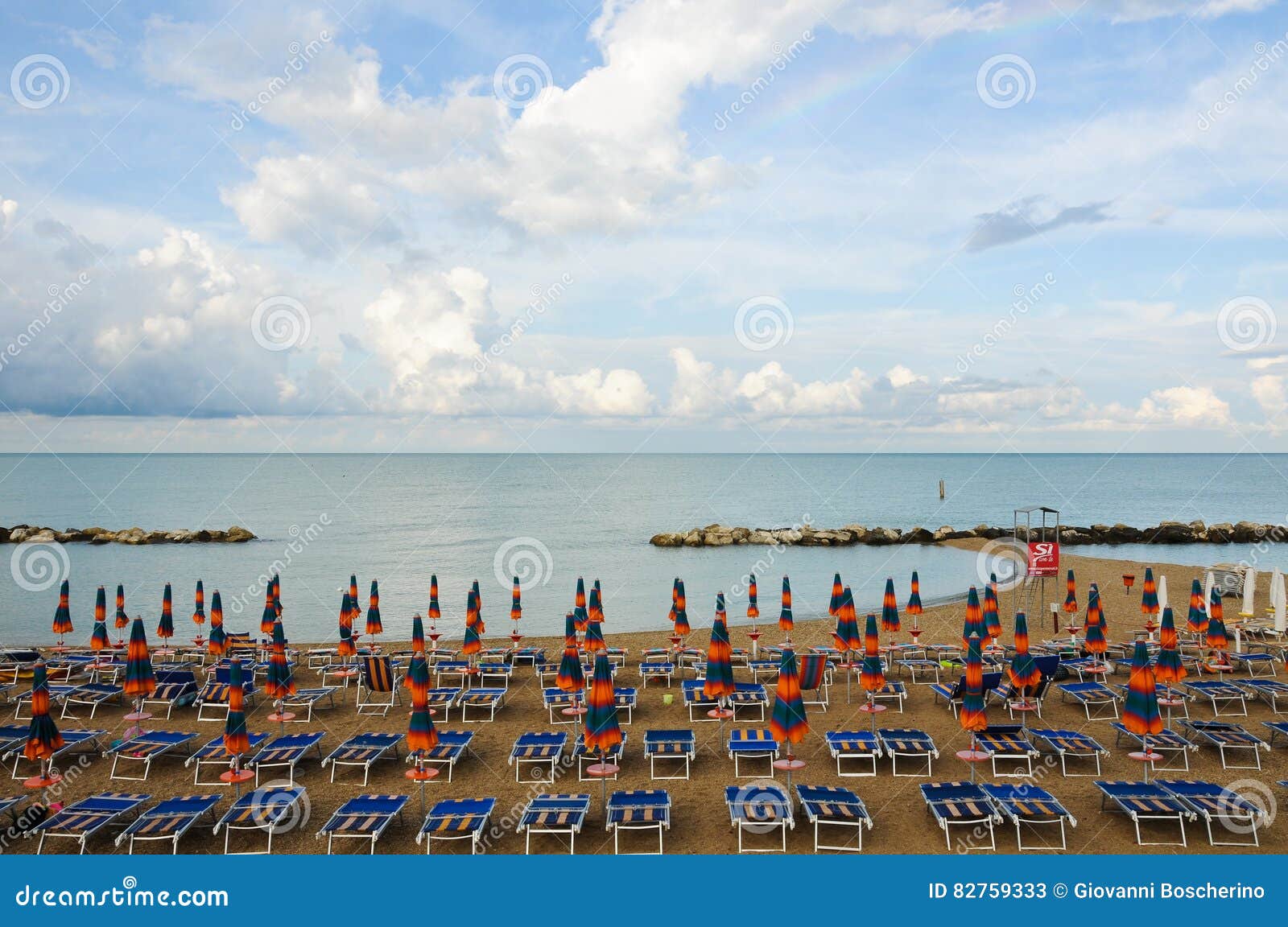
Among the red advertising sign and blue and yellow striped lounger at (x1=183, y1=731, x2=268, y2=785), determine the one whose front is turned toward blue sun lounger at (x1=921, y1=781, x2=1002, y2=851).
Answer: the red advertising sign

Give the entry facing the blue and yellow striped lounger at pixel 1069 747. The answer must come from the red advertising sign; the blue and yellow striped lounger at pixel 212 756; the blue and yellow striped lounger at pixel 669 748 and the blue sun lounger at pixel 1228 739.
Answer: the red advertising sign
